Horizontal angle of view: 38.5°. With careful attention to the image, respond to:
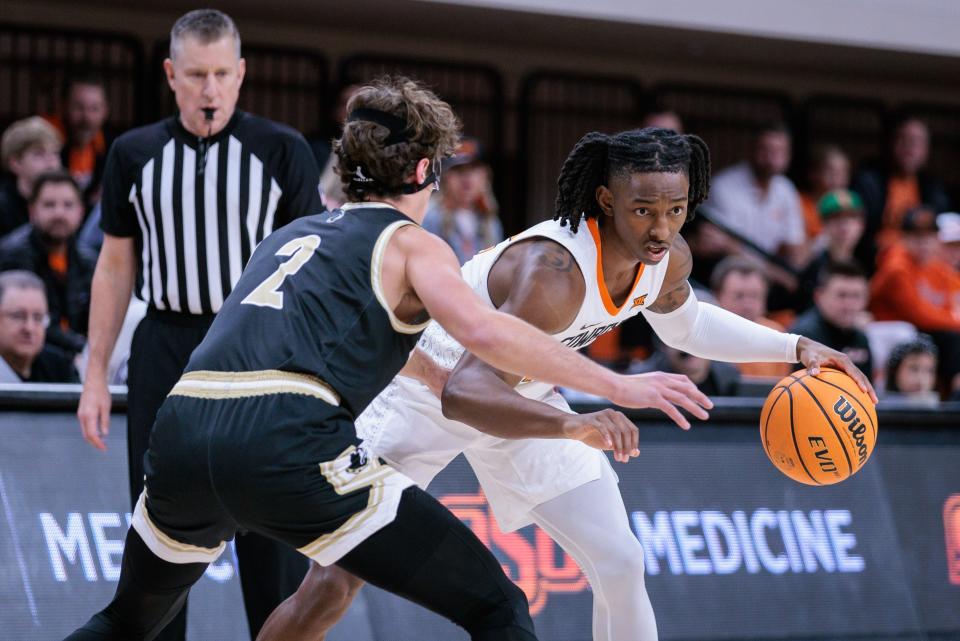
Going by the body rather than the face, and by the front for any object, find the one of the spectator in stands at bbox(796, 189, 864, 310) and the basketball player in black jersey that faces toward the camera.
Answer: the spectator in stands

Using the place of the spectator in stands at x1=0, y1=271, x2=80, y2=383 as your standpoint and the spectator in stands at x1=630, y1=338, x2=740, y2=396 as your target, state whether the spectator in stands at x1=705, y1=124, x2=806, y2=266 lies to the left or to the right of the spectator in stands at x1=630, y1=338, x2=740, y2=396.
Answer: left

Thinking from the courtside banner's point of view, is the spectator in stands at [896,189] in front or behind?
behind

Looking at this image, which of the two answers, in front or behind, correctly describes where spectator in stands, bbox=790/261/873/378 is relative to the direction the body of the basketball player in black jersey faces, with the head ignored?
in front

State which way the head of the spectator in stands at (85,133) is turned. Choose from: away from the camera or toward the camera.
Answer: toward the camera

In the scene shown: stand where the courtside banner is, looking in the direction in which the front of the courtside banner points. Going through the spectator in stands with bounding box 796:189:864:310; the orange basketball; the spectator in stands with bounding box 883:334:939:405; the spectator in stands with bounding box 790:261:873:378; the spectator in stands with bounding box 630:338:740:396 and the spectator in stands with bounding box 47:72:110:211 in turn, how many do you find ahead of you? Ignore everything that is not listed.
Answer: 1

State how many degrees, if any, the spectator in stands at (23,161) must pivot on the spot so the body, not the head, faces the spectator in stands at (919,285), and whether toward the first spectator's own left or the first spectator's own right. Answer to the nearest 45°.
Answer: approximately 45° to the first spectator's own left

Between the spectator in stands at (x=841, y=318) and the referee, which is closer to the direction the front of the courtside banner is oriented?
the referee

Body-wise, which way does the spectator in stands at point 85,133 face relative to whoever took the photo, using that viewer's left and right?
facing the viewer

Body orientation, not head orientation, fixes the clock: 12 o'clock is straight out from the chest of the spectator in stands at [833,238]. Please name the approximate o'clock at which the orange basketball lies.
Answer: The orange basketball is roughly at 12 o'clock from the spectator in stands.

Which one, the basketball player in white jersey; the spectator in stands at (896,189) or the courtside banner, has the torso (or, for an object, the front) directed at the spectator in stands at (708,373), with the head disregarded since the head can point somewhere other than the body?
the spectator in stands at (896,189)

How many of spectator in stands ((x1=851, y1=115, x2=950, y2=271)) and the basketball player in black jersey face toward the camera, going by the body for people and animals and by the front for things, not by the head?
1

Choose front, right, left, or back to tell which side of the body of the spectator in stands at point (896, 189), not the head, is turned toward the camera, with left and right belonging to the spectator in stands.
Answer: front

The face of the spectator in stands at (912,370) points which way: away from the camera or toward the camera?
toward the camera

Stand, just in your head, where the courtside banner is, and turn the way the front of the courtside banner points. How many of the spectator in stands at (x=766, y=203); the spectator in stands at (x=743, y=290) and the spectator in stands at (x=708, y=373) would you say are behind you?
3

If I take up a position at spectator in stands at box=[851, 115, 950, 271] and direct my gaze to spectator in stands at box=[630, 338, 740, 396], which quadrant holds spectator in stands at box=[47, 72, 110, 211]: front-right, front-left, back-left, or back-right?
front-right

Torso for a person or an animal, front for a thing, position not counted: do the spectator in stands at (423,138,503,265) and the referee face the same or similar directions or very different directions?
same or similar directions

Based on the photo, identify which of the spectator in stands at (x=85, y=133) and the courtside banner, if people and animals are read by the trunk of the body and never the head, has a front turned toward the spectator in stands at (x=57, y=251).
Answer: the spectator in stands at (x=85, y=133)

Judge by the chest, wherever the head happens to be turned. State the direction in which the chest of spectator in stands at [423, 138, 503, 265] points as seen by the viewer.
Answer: toward the camera

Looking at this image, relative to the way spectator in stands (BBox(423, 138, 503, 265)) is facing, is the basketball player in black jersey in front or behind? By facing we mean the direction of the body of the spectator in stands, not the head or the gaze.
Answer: in front

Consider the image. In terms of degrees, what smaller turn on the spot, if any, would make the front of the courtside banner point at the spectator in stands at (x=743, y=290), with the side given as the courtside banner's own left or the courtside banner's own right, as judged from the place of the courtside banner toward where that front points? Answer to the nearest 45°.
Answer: approximately 180°

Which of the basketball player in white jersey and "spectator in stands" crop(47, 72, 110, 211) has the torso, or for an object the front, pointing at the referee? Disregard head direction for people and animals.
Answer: the spectator in stands
